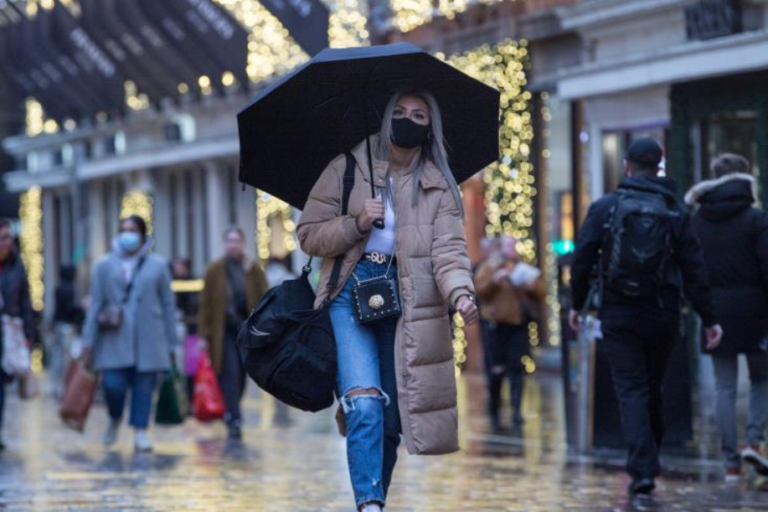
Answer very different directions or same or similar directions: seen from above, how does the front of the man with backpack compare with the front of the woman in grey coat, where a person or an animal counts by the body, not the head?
very different directions

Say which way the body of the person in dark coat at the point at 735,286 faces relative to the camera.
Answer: away from the camera

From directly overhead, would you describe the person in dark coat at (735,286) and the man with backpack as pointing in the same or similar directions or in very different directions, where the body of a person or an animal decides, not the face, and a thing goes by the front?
same or similar directions

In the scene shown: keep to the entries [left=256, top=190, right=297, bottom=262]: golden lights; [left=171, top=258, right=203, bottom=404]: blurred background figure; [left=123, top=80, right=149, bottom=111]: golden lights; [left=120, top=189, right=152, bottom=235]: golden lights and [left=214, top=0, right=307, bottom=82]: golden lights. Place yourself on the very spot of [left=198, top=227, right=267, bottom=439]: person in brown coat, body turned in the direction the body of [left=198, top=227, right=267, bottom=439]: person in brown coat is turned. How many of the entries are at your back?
5

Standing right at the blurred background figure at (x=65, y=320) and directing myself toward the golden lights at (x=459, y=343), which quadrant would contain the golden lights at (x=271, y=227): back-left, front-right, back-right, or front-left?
front-left

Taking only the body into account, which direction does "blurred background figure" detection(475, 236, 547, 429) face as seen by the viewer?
toward the camera

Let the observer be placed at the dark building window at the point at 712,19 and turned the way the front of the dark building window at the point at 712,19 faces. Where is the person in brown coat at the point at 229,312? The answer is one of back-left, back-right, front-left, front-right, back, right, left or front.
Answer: front

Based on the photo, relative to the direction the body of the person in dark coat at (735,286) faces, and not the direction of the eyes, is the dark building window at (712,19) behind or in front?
in front

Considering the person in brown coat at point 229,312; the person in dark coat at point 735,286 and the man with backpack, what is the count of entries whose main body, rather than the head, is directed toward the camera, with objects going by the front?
1

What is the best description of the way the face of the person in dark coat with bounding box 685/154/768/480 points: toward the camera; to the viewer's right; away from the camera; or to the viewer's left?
away from the camera

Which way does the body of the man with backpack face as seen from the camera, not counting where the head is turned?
away from the camera

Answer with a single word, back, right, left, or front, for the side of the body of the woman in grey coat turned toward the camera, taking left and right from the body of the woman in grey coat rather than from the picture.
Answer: front

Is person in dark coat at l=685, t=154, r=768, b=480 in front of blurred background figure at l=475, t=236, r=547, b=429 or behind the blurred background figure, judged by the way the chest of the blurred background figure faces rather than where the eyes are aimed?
in front

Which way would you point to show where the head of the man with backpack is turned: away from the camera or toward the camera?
away from the camera
